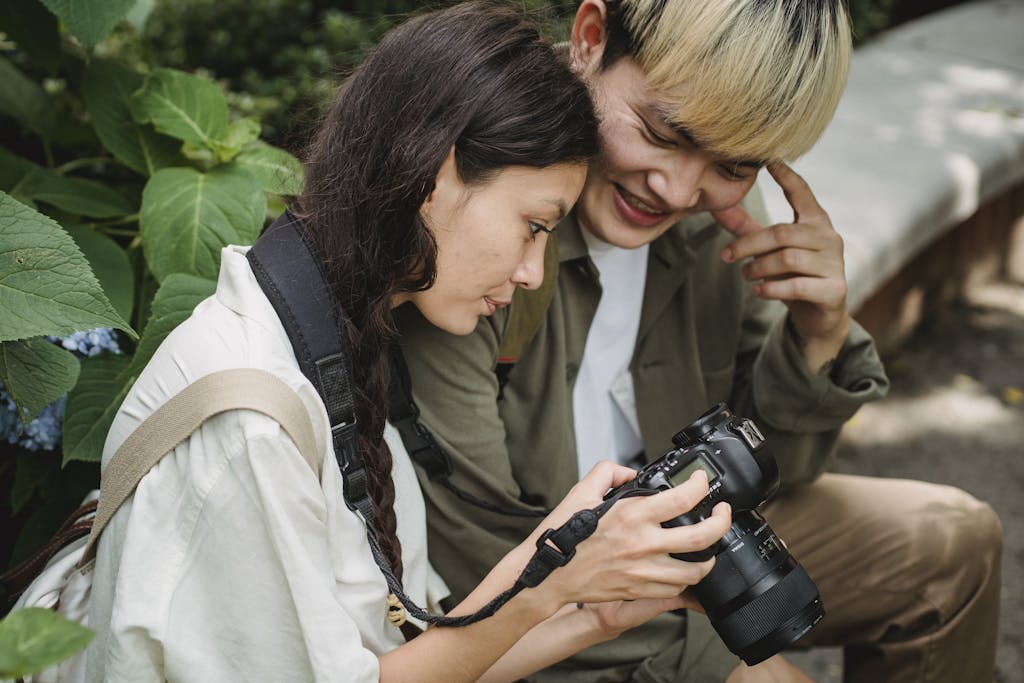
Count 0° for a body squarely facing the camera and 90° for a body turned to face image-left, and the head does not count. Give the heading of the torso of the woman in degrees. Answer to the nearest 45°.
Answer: approximately 270°

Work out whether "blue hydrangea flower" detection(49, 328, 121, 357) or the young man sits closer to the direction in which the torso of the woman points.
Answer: the young man

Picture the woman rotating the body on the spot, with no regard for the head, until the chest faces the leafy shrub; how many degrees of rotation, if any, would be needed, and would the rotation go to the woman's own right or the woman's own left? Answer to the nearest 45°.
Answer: approximately 135° to the woman's own left

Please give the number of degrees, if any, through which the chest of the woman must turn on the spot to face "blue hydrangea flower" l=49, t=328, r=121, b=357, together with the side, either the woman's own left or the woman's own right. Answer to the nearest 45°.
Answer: approximately 135° to the woman's own left

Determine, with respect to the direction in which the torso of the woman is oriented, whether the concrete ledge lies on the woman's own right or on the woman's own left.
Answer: on the woman's own left
